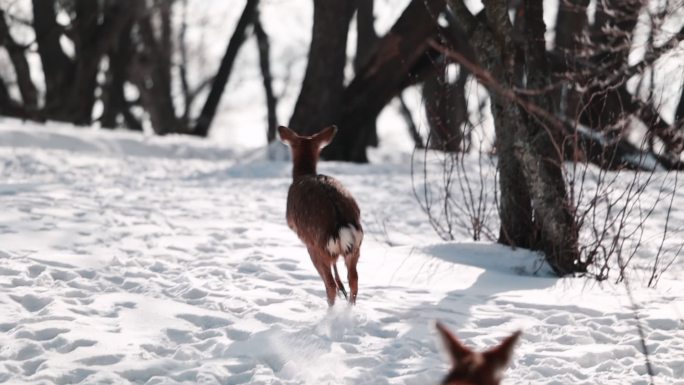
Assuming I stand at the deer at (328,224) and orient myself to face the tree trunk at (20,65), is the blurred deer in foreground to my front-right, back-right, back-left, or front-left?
back-left
